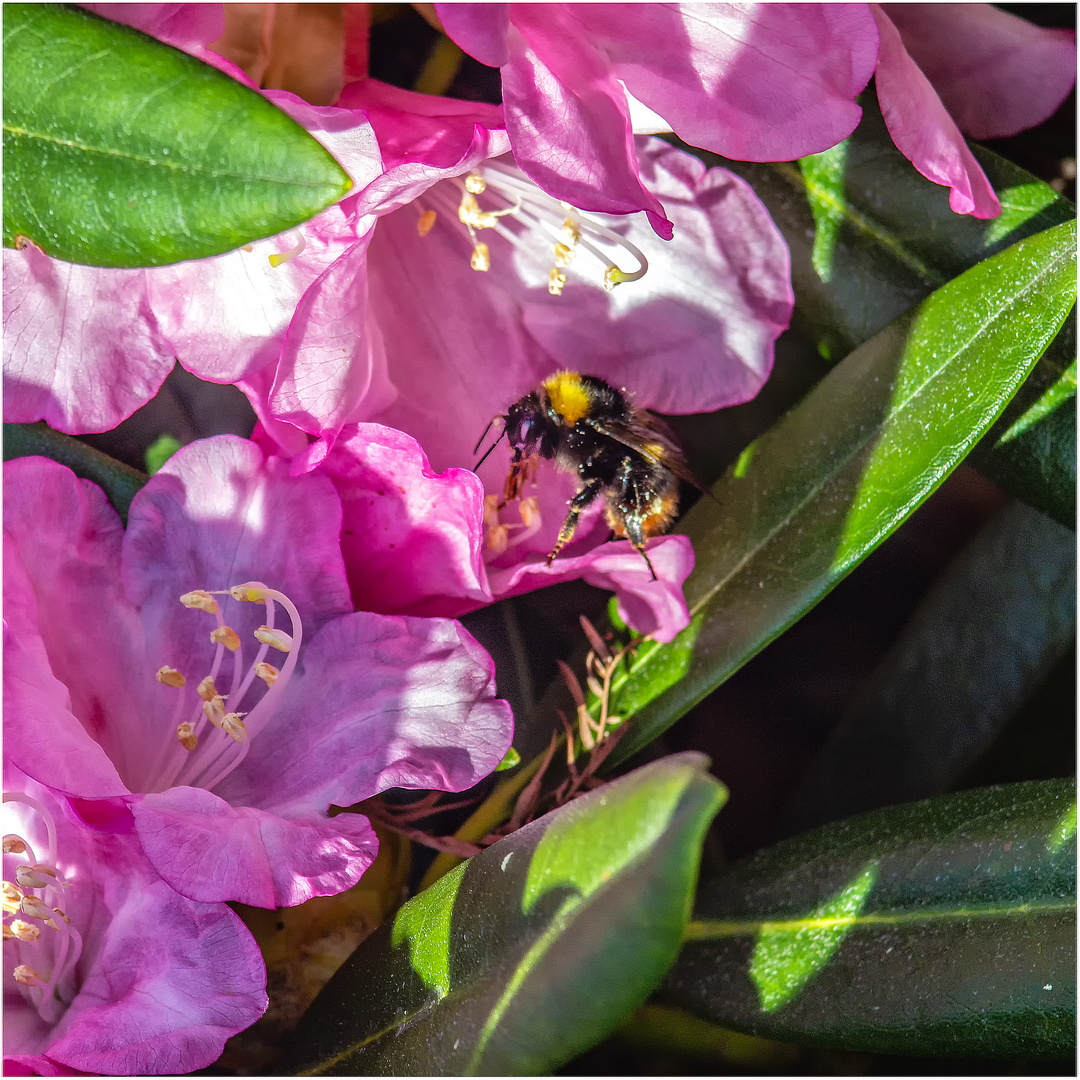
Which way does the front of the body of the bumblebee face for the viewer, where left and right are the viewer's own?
facing to the left of the viewer
